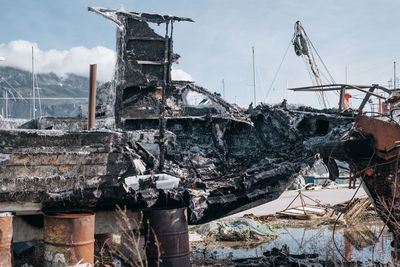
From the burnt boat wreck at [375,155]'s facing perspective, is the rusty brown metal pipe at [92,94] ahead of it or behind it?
ahead

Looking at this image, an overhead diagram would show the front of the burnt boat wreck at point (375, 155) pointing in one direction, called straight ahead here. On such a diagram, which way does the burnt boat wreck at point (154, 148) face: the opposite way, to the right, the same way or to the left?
the opposite way

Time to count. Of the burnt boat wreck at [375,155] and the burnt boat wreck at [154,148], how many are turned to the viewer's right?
1

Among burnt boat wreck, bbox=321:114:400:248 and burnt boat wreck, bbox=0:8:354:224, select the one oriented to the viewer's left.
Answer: burnt boat wreck, bbox=321:114:400:248

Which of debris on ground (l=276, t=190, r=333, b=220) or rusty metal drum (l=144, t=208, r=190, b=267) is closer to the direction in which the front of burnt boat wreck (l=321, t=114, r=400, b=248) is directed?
the rusty metal drum

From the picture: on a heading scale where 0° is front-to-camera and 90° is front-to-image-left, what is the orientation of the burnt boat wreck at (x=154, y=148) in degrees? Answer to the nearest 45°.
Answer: approximately 270°

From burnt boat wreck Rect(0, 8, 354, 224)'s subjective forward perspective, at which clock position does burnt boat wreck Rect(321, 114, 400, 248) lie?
burnt boat wreck Rect(321, 114, 400, 248) is roughly at 1 o'clock from burnt boat wreck Rect(0, 8, 354, 224).

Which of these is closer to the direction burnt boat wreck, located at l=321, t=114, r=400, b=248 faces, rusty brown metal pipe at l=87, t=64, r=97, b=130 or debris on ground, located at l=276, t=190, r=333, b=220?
the rusty brown metal pipe

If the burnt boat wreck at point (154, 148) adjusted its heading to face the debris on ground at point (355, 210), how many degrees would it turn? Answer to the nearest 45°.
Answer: approximately 45° to its left

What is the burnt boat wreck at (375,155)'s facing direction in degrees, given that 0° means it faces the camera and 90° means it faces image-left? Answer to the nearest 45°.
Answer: approximately 90°

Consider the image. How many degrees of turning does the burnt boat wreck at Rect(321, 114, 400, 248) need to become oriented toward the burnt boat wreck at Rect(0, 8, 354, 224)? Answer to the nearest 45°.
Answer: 0° — it already faces it

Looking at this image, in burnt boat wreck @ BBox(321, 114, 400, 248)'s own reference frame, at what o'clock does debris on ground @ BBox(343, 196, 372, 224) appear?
The debris on ground is roughly at 3 o'clock from the burnt boat wreck.
